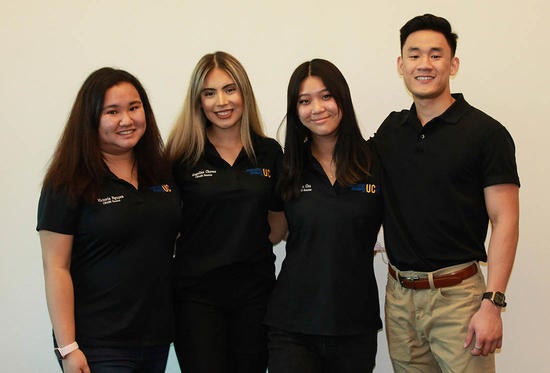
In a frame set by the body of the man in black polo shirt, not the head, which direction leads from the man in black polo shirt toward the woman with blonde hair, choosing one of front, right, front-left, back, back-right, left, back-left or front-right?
front-right

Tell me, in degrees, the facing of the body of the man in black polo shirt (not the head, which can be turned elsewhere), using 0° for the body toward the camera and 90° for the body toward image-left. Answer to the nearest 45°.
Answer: approximately 45°

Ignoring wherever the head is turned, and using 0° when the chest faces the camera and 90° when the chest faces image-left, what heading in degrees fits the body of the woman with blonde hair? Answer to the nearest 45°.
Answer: approximately 0°

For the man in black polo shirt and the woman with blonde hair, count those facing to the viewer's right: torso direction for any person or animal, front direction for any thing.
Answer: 0

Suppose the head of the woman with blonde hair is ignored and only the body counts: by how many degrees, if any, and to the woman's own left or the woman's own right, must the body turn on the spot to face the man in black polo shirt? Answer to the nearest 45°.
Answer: approximately 90° to the woman's own left
